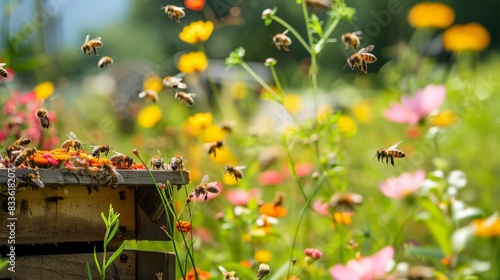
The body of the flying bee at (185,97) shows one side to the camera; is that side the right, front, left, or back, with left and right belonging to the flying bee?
left

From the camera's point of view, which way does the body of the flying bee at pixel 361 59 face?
to the viewer's left

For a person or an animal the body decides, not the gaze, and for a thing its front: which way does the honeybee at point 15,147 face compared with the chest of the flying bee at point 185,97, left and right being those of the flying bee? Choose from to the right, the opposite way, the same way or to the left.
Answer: the same way

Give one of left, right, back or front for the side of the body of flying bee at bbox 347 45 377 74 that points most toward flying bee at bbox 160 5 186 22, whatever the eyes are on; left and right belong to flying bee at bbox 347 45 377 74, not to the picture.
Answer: front

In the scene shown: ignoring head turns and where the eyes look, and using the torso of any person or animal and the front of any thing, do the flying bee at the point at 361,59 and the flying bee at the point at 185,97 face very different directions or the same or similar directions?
same or similar directions

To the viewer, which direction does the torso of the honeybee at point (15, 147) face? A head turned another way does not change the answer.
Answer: to the viewer's left

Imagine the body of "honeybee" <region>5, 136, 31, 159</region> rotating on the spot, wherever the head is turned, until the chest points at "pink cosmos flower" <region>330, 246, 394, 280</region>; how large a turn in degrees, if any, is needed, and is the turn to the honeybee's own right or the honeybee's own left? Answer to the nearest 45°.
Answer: approximately 135° to the honeybee's own left
